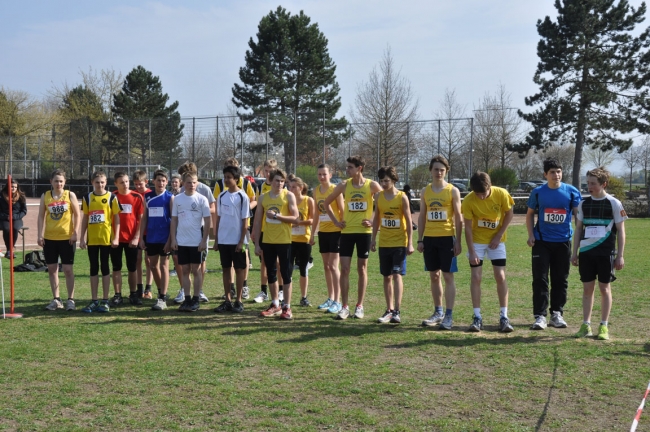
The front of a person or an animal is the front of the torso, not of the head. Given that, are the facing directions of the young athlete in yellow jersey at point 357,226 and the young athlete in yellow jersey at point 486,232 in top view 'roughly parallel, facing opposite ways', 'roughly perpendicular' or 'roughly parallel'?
roughly parallel

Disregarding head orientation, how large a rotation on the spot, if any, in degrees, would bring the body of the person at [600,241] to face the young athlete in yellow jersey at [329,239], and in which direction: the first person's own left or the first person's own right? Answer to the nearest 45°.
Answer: approximately 45° to the first person's own right

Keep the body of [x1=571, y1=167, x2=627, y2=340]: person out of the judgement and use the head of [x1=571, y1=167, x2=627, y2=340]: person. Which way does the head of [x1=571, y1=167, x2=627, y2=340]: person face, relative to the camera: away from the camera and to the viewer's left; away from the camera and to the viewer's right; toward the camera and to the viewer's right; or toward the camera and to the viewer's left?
toward the camera and to the viewer's left

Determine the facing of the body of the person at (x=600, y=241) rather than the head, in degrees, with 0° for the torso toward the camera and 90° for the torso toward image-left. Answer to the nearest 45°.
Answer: approximately 45°

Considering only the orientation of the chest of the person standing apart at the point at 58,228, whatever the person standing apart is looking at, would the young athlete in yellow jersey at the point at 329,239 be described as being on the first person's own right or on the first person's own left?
on the first person's own left

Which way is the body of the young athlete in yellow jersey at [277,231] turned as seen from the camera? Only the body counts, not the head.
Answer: toward the camera

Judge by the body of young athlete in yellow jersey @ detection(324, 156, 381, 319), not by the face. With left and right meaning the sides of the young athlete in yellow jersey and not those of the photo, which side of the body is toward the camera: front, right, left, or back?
front

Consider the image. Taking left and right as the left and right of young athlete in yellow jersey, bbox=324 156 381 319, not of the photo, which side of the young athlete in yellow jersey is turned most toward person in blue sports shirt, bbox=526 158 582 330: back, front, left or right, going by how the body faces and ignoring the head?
left

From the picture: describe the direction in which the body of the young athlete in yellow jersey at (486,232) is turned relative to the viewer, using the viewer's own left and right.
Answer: facing the viewer

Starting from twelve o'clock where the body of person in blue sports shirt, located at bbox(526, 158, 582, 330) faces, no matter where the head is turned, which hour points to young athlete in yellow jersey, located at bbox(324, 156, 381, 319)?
The young athlete in yellow jersey is roughly at 3 o'clock from the person in blue sports shirt.

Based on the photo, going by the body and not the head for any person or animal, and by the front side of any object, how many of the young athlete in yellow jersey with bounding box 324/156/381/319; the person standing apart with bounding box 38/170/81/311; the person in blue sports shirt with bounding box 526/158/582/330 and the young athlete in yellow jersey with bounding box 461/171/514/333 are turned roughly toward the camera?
4
